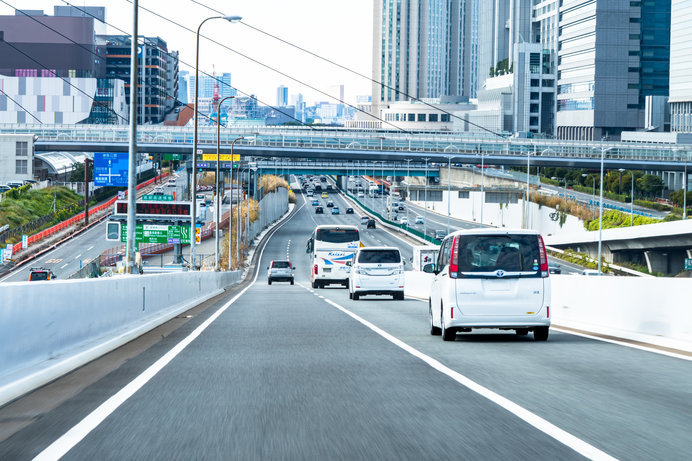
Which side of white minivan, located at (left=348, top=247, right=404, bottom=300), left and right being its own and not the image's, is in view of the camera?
back

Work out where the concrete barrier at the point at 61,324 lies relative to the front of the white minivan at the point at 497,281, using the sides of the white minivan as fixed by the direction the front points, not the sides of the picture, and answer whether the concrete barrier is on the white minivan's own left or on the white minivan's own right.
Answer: on the white minivan's own left

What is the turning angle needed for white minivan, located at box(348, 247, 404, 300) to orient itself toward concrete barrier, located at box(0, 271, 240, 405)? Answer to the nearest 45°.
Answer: approximately 180°

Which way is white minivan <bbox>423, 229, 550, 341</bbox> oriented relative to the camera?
away from the camera

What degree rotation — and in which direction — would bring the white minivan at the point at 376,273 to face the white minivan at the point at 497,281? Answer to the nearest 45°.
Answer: approximately 180°

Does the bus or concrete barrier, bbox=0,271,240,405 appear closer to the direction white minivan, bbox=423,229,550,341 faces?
the bus

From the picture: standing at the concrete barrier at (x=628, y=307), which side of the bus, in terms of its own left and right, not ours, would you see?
back

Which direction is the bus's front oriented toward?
away from the camera

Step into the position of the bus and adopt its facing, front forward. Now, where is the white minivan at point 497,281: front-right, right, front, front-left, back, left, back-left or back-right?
back

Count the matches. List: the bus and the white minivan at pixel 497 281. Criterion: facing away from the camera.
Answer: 2
